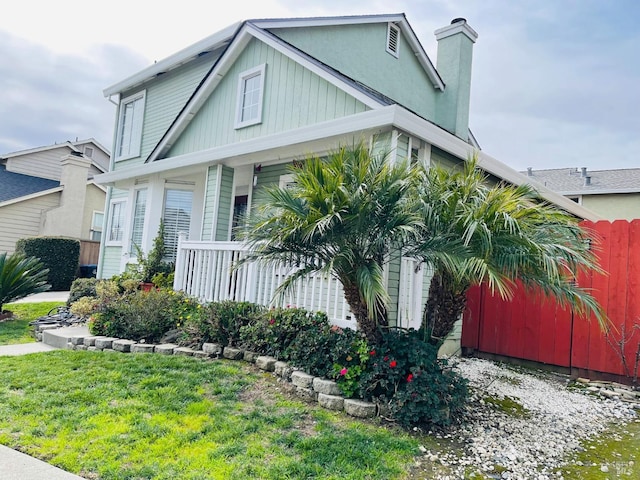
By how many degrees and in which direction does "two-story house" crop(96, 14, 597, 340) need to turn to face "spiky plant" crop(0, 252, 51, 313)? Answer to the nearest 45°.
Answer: approximately 45° to its right

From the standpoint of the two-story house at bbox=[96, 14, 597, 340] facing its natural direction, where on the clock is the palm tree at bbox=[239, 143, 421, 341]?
The palm tree is roughly at 10 o'clock from the two-story house.

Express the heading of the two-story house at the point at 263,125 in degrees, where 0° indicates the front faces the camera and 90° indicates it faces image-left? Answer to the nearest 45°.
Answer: approximately 45°

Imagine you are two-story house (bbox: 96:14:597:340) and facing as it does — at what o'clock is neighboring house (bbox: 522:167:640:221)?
The neighboring house is roughly at 6 o'clock from the two-story house.

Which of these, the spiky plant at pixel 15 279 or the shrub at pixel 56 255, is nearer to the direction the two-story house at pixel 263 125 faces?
the spiky plant

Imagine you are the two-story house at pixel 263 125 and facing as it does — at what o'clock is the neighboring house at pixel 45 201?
The neighboring house is roughly at 3 o'clock from the two-story house.
